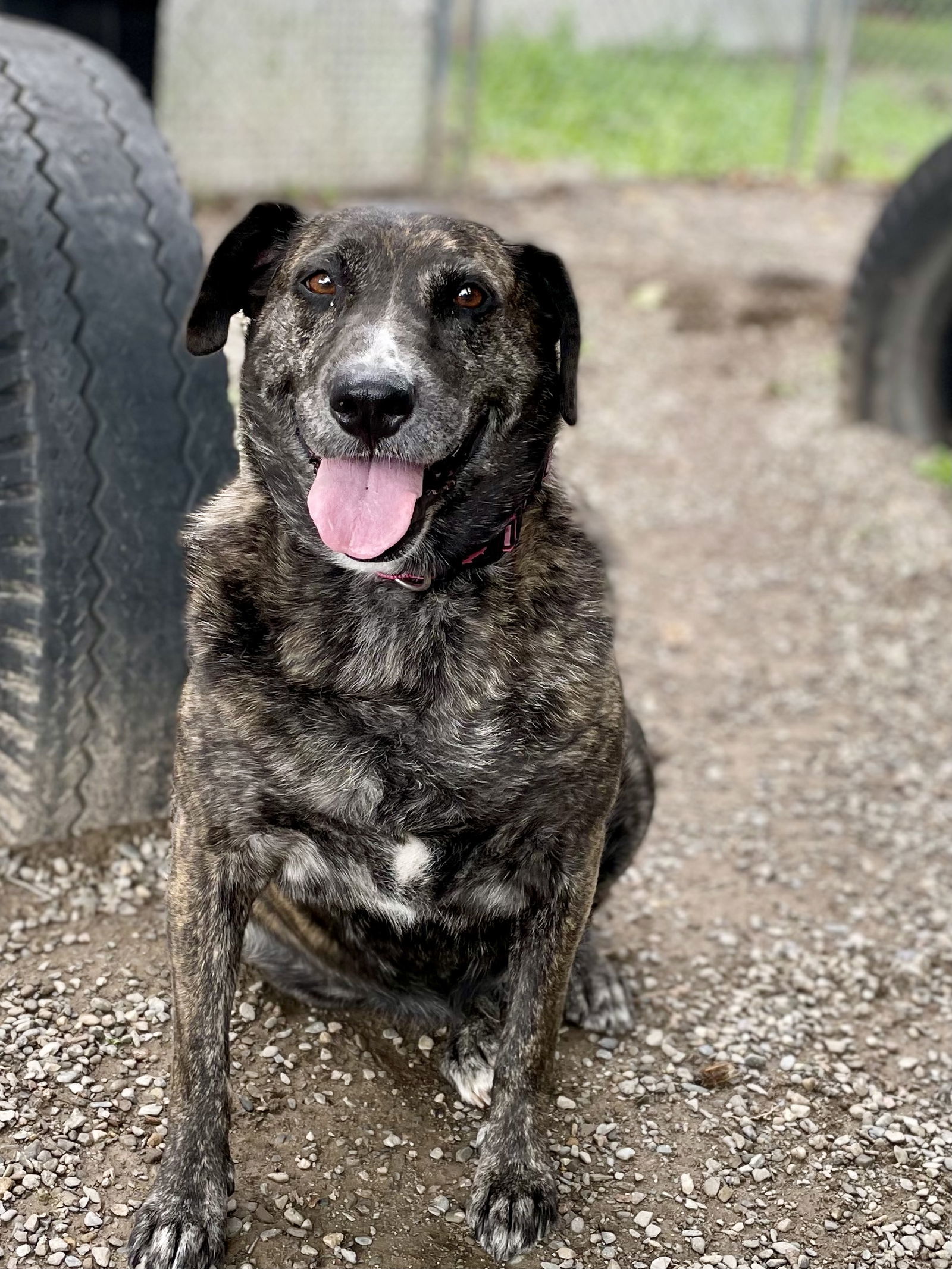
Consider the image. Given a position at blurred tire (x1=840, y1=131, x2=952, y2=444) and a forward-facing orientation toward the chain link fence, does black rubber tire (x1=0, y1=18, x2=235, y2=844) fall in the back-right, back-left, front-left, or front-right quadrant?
back-left

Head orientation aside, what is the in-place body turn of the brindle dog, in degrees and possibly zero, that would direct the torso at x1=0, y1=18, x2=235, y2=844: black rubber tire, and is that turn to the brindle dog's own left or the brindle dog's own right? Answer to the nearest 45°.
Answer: approximately 135° to the brindle dog's own right

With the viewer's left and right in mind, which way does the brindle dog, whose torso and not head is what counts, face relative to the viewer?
facing the viewer

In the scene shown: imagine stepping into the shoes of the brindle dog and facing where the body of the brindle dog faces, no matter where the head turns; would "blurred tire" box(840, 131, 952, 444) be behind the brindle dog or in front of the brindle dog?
behind
